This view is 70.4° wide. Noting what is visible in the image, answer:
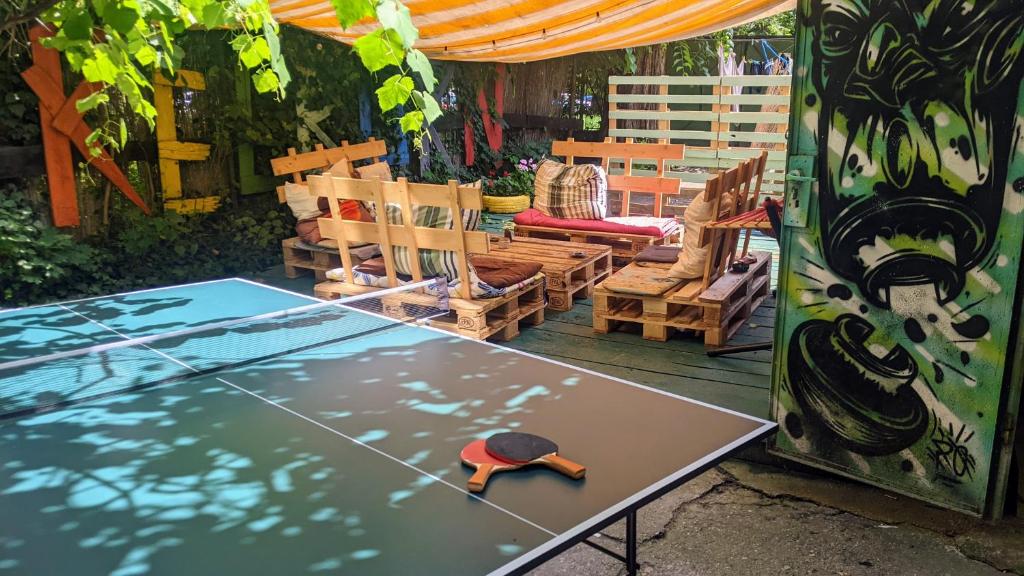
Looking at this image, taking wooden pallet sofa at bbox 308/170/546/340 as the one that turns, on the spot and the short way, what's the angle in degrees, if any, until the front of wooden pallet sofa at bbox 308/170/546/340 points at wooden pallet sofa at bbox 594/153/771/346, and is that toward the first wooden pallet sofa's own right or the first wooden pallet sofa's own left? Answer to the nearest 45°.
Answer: approximately 45° to the first wooden pallet sofa's own right

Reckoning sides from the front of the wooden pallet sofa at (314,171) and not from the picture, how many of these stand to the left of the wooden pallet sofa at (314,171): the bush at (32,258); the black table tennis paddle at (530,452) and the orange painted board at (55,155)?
0

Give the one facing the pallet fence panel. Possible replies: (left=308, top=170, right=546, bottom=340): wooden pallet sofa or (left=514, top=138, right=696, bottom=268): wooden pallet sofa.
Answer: (left=308, top=170, right=546, bottom=340): wooden pallet sofa

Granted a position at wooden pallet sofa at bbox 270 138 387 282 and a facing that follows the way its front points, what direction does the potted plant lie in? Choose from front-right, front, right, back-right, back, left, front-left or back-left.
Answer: left

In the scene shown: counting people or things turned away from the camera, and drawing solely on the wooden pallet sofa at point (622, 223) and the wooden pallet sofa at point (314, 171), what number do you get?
0

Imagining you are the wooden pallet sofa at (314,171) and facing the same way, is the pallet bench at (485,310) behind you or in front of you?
in front

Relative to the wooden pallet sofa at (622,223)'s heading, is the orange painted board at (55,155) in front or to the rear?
in front

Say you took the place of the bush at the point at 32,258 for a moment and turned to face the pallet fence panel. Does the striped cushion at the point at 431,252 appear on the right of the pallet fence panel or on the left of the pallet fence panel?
right

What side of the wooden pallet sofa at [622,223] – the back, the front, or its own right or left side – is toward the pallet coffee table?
front

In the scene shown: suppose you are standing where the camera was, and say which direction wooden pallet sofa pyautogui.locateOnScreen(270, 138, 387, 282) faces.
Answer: facing the viewer and to the right of the viewer

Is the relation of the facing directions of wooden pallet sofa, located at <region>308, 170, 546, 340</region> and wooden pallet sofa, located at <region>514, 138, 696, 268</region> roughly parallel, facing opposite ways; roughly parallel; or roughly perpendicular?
roughly parallel, facing opposite ways

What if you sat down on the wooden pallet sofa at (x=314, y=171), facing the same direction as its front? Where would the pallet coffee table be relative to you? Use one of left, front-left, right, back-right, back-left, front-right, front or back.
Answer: front

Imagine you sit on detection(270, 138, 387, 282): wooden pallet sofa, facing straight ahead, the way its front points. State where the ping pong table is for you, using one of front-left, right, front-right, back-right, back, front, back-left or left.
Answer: front-right

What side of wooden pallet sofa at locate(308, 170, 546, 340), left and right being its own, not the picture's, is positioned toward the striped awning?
front

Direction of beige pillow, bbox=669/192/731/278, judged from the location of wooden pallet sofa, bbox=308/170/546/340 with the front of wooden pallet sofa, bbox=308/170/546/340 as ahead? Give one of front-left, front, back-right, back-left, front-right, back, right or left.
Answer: front-right

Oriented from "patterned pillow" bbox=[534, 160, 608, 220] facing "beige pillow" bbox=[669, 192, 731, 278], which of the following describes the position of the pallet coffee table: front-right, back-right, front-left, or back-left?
front-right

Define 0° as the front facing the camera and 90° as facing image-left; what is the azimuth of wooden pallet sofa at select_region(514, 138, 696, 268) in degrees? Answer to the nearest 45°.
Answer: approximately 45°

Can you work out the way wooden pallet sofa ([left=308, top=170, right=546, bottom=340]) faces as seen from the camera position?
facing away from the viewer and to the right of the viewer

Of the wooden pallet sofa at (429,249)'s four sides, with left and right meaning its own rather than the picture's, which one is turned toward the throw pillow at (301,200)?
left

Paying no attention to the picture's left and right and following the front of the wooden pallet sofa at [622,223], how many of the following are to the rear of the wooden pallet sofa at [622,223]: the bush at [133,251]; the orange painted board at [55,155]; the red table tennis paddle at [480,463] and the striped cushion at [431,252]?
0
